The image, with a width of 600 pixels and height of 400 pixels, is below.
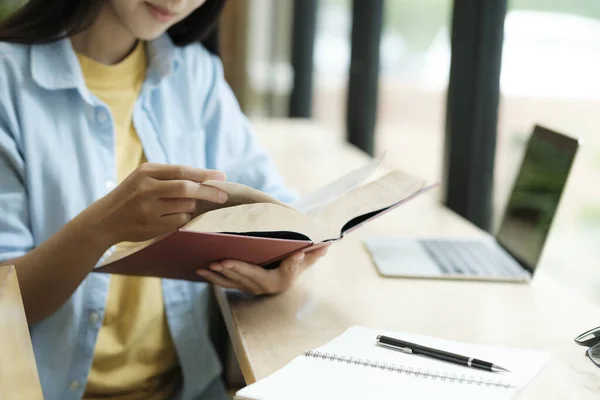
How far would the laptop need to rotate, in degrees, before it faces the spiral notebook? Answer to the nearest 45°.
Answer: approximately 90° to its left

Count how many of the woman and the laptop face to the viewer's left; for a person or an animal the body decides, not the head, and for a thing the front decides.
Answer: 1

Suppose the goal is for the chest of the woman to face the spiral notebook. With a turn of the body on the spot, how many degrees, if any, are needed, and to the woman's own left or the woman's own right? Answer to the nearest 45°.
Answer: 0° — they already face it

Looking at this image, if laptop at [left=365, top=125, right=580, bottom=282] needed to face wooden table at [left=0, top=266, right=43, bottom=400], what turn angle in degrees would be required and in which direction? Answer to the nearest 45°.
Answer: approximately 45° to its left

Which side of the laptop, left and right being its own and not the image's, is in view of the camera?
left

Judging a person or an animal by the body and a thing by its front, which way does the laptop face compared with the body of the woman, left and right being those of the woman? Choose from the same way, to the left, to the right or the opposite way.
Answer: to the right

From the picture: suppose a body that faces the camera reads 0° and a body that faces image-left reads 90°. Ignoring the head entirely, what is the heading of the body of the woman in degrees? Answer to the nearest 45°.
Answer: approximately 315°
